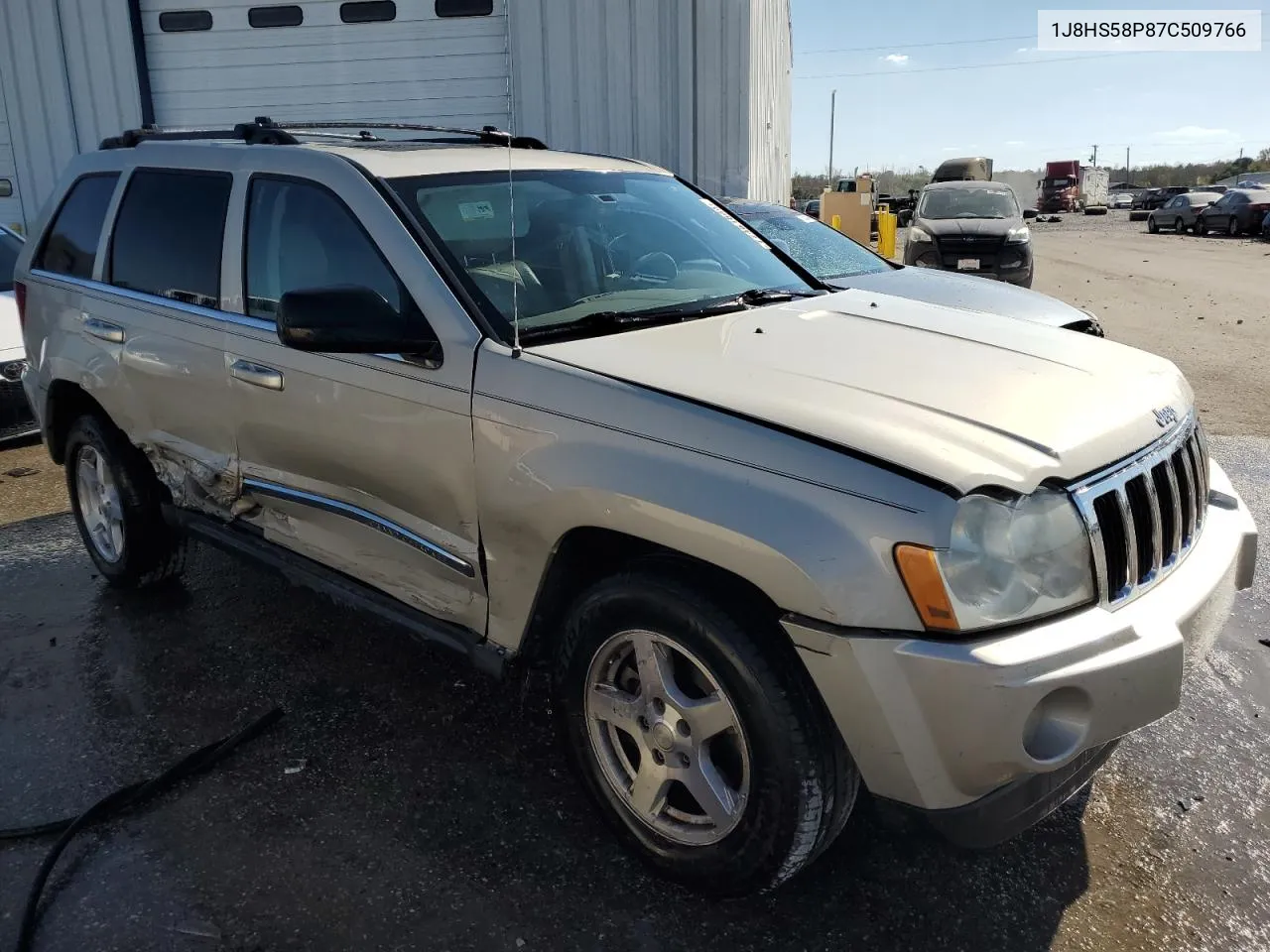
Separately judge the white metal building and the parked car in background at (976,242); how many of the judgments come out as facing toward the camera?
2

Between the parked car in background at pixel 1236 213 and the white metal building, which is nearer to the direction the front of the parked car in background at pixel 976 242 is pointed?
the white metal building

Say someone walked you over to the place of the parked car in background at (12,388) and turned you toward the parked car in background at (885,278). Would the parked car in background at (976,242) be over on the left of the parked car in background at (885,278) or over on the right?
left

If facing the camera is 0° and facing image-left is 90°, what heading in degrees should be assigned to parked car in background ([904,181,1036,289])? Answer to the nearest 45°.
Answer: approximately 0°

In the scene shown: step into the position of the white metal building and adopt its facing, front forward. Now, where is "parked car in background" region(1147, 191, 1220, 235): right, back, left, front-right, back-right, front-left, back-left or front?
back-left

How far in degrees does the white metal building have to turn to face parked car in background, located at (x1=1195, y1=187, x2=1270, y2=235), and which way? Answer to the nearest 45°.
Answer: approximately 135° to its left

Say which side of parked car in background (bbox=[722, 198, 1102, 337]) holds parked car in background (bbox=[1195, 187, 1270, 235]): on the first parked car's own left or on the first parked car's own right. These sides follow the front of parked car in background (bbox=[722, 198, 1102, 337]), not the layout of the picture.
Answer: on the first parked car's own left

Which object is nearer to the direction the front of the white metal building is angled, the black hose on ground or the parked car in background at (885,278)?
the black hose on ground

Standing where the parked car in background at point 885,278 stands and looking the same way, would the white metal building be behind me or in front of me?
behind

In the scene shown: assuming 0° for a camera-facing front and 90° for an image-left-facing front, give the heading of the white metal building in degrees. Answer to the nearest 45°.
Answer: approximately 0°
